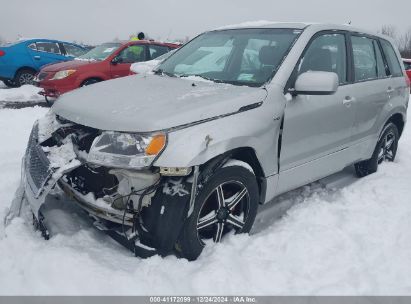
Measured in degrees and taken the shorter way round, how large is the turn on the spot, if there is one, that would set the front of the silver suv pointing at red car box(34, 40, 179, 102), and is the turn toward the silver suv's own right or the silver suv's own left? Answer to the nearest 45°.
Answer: approximately 135° to the silver suv's own right

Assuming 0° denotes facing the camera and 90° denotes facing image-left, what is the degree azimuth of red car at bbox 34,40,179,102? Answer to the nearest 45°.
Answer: approximately 45°

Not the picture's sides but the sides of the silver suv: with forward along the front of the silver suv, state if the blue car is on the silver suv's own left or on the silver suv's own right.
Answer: on the silver suv's own right

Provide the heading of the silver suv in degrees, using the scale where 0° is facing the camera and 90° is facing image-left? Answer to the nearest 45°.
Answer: approximately 45°

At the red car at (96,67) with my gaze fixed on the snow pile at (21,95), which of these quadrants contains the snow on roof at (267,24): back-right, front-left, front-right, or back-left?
back-left

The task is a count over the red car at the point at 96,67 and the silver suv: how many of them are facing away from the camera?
0
